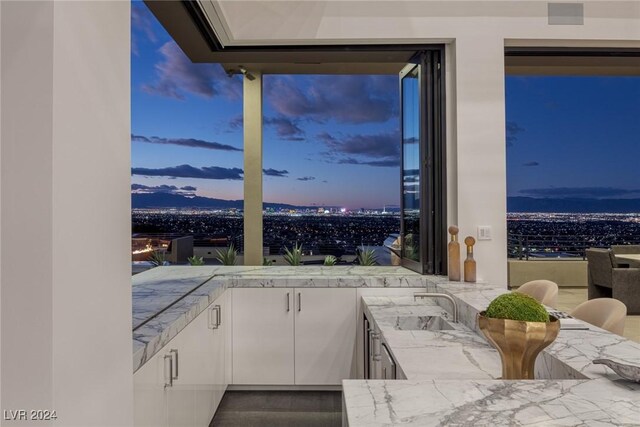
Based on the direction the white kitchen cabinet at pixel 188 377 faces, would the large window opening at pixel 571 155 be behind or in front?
in front

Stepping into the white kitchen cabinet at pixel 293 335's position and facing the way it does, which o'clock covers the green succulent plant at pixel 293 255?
The green succulent plant is roughly at 6 o'clock from the white kitchen cabinet.

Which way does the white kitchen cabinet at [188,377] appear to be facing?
to the viewer's right

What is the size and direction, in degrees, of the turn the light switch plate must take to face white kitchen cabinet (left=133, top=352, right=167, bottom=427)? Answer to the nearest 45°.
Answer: approximately 45° to its right

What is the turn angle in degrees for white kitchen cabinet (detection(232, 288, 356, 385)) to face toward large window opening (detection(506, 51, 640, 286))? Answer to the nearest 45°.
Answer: approximately 135° to its left

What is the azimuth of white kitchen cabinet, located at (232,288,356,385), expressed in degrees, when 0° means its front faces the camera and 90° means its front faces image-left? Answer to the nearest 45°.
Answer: approximately 0°

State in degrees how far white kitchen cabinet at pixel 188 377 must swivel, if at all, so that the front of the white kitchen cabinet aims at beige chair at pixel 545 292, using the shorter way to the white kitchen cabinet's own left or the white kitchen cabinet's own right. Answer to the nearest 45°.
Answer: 0° — it already faces it

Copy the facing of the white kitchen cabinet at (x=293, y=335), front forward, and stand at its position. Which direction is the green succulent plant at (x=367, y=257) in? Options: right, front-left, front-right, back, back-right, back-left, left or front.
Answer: back-left

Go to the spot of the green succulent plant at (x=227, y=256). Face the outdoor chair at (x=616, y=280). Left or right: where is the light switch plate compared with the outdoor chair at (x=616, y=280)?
right

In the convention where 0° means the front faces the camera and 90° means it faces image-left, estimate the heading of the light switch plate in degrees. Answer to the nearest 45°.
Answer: approximately 0°

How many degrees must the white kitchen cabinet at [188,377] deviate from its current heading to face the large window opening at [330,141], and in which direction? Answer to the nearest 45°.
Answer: approximately 45° to its left

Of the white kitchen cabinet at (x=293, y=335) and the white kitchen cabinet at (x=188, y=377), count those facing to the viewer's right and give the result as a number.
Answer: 1
